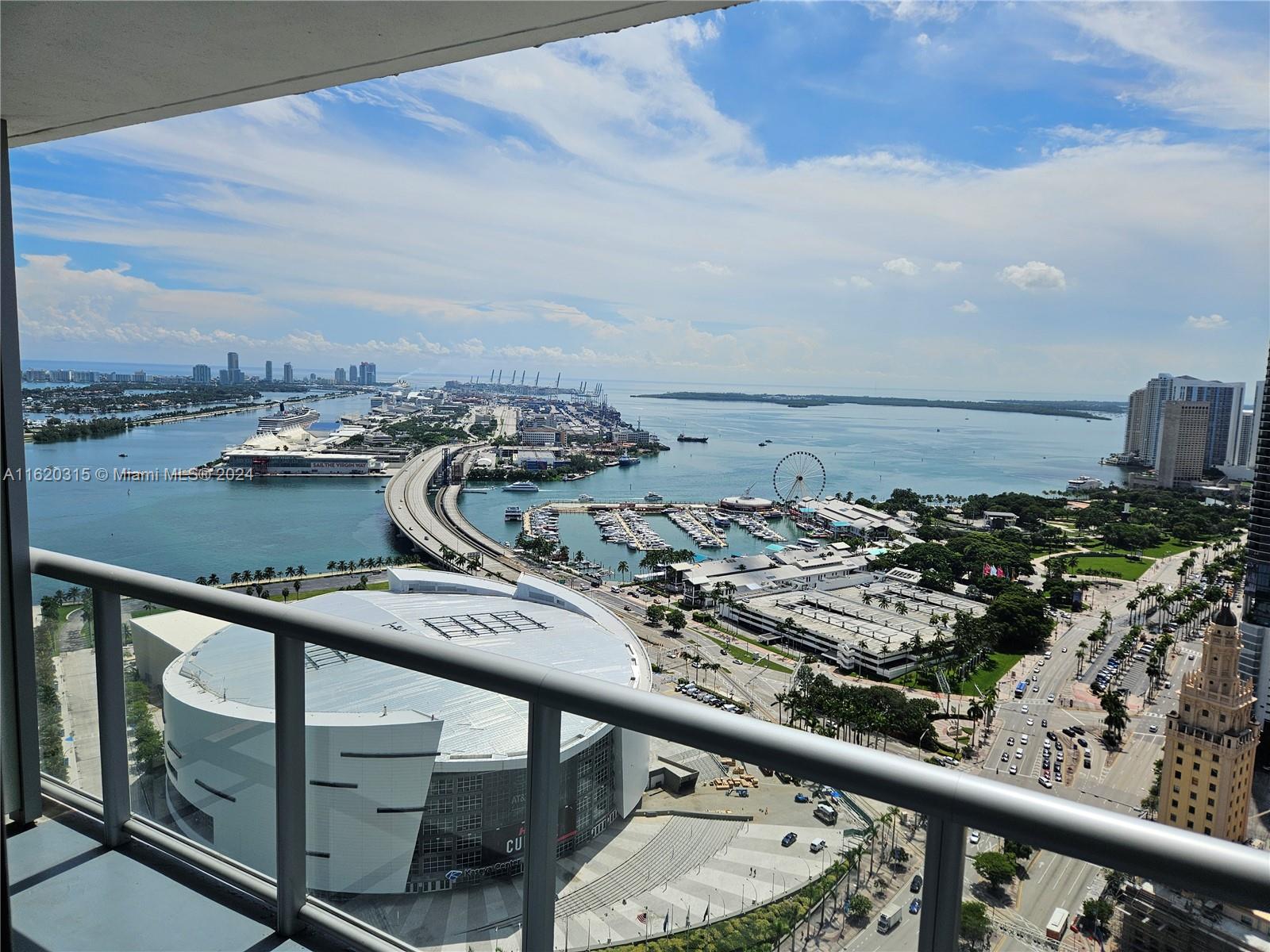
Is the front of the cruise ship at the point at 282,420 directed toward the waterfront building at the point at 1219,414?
no

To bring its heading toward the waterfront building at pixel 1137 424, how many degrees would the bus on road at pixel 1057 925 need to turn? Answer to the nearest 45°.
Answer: approximately 45° to its left

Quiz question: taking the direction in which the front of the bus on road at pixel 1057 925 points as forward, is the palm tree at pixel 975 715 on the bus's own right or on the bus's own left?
on the bus's own left

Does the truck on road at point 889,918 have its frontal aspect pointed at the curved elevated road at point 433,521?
no

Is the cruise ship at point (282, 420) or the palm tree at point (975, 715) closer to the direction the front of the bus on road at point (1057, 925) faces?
the palm tree

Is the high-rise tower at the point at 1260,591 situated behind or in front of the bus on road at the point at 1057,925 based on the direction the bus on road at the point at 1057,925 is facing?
in front

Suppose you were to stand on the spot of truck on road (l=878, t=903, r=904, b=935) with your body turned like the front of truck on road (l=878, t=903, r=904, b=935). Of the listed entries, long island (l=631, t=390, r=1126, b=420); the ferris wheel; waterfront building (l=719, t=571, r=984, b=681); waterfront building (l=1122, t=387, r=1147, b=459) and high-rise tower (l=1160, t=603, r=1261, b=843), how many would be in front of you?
0

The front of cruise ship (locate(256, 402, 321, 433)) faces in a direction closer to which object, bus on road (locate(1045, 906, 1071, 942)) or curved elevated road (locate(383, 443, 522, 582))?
the curved elevated road

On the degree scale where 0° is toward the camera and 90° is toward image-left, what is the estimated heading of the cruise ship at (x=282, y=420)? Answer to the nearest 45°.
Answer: approximately 225°

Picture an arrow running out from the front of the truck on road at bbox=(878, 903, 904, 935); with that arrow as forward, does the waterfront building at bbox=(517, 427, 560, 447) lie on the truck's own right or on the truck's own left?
on the truck's own right

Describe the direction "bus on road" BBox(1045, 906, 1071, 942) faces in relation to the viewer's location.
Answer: facing away from the viewer and to the right of the viewer

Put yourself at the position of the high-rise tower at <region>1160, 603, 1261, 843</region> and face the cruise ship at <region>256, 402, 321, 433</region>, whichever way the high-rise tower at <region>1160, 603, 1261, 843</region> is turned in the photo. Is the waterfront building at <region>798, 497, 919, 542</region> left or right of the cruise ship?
right

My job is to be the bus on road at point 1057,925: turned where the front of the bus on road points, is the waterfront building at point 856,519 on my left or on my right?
on my left

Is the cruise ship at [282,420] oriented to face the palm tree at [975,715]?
no
